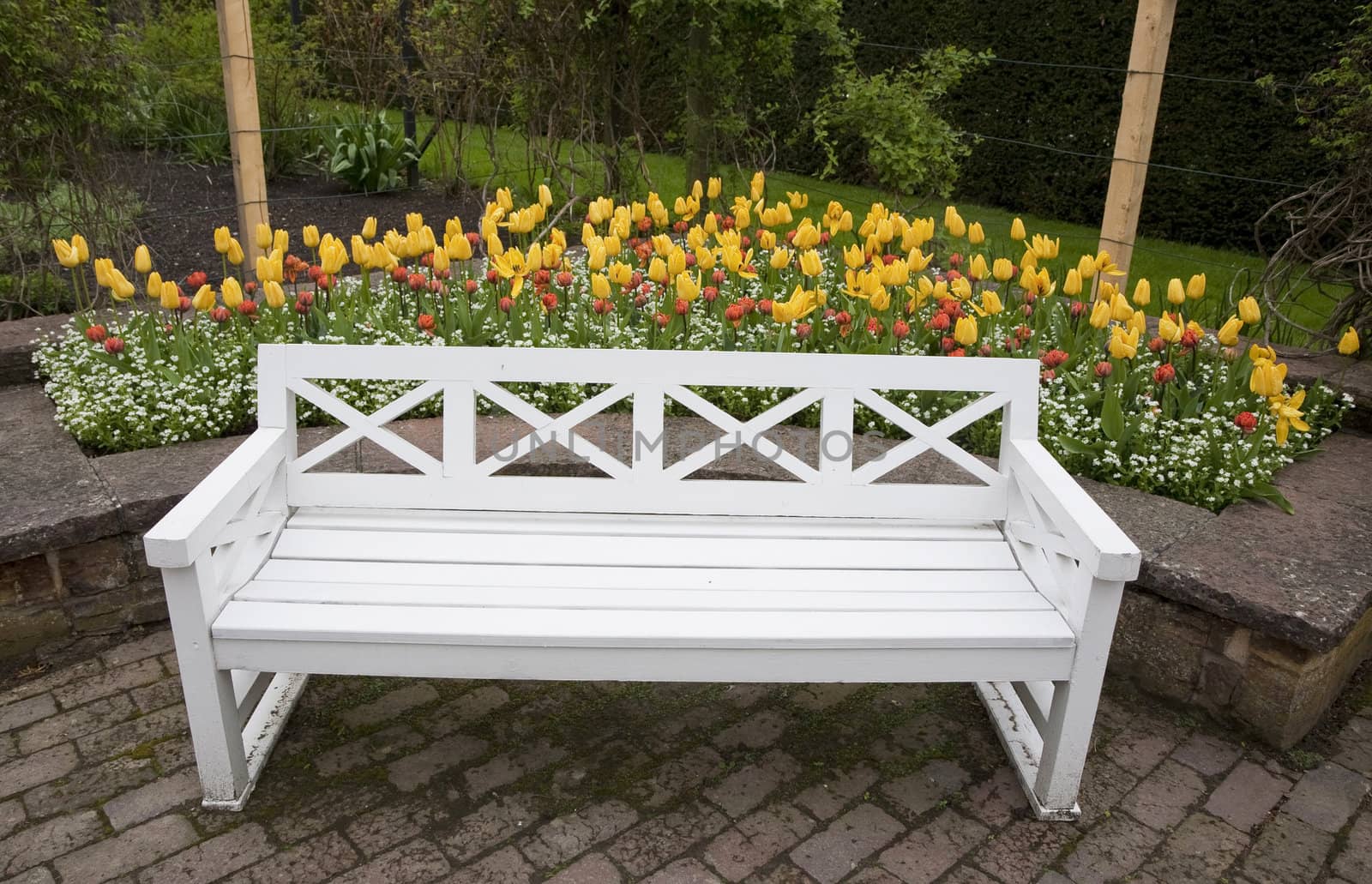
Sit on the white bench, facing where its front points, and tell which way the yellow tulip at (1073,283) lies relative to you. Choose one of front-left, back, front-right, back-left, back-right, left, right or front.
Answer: back-left

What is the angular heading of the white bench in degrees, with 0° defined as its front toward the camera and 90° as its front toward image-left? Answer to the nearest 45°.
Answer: approximately 0°

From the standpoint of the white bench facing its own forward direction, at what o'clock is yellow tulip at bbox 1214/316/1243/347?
The yellow tulip is roughly at 8 o'clock from the white bench.

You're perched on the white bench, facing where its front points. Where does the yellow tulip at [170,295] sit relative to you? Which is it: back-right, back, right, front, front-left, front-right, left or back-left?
back-right

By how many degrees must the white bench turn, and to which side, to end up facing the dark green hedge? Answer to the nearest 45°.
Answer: approximately 135° to its left

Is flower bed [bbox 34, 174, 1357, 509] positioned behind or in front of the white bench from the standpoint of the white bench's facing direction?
behind

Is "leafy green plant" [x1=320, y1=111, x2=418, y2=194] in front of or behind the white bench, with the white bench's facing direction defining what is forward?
behind

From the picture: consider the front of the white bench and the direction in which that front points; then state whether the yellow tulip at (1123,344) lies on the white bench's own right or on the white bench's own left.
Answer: on the white bench's own left

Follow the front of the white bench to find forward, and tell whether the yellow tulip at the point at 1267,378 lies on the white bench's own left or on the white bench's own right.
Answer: on the white bench's own left

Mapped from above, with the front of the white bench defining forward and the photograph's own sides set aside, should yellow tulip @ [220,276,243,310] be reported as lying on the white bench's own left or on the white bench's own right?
on the white bench's own right

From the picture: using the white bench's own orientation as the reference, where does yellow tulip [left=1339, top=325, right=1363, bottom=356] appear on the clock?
The yellow tulip is roughly at 8 o'clock from the white bench.

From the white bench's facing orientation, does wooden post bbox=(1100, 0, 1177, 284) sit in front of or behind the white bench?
behind
